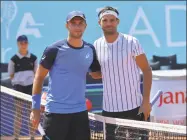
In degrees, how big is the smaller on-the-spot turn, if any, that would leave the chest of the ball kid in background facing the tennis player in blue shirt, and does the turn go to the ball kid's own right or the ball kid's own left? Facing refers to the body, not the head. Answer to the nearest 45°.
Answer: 0° — they already face them

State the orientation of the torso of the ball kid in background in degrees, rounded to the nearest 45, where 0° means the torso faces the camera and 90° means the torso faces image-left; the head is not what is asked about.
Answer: approximately 0°

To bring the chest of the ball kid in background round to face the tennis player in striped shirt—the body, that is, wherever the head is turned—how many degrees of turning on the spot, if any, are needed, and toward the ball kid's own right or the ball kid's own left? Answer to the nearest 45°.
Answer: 0° — they already face them
